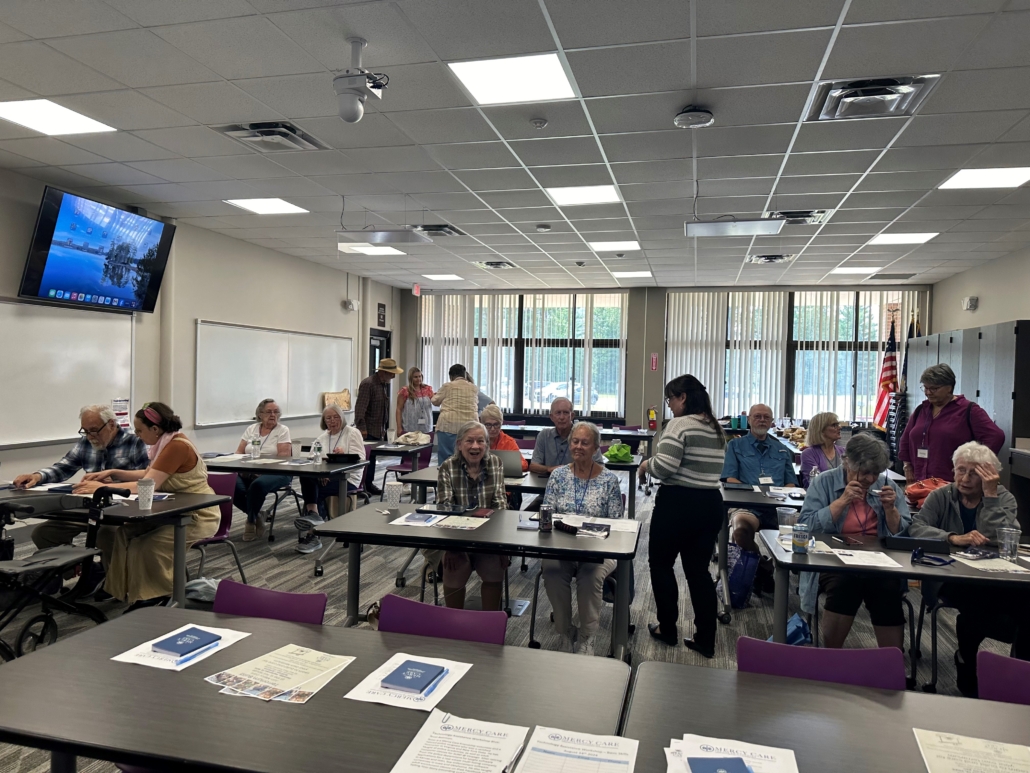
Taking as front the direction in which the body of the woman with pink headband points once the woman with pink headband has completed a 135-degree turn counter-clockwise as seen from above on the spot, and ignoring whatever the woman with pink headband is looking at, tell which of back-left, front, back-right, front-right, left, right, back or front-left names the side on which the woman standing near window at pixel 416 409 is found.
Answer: left

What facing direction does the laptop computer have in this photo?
away from the camera

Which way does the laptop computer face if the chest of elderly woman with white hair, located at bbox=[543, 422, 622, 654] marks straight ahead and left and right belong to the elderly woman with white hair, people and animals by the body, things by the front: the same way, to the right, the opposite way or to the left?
the opposite way

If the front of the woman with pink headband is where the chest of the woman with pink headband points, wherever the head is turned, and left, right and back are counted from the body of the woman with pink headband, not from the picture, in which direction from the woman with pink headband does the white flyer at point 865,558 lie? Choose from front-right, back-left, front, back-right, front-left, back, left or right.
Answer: back-left

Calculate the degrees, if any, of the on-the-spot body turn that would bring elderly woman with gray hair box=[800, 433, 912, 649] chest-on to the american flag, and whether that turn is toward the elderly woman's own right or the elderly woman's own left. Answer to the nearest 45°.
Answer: approximately 180°

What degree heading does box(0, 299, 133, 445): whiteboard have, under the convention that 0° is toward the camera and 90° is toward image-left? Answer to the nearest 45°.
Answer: approximately 315°

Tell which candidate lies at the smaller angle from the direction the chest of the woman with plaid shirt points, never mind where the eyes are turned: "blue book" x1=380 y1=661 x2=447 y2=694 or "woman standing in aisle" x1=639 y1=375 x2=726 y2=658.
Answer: the blue book
